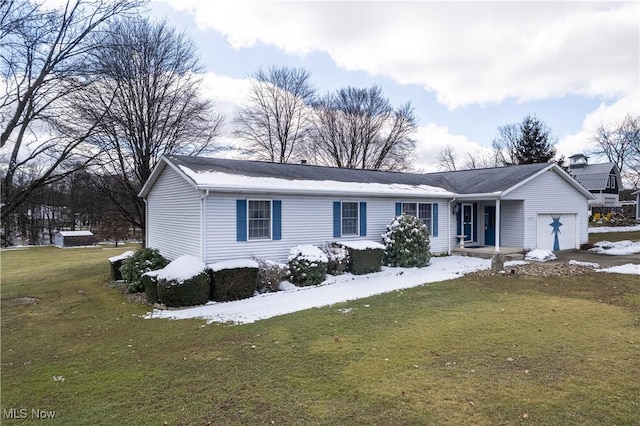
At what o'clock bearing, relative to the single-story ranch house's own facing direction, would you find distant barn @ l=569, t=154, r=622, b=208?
The distant barn is roughly at 9 o'clock from the single-story ranch house.

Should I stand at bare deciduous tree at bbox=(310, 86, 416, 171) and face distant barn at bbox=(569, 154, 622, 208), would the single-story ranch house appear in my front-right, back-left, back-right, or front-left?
back-right

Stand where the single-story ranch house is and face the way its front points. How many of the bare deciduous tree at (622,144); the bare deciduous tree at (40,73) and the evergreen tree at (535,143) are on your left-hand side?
2

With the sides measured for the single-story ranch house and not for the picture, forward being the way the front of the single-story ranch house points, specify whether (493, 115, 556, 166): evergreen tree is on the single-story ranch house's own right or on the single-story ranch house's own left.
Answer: on the single-story ranch house's own left

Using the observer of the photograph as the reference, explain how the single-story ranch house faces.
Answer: facing the viewer and to the right of the viewer

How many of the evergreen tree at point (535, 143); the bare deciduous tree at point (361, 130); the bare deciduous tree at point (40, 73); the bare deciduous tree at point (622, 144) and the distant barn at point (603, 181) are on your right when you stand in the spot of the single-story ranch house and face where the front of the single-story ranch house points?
1

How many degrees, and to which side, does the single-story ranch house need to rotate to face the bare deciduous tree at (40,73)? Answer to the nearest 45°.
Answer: approximately 90° to its right

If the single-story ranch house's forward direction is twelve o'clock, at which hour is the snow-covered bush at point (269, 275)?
The snow-covered bush is roughly at 2 o'clock from the single-story ranch house.

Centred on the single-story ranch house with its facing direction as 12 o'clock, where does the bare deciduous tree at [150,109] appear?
The bare deciduous tree is roughly at 5 o'clock from the single-story ranch house.

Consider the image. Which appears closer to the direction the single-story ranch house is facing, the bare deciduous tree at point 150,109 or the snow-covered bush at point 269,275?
the snow-covered bush

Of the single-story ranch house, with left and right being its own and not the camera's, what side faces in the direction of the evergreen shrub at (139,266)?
right

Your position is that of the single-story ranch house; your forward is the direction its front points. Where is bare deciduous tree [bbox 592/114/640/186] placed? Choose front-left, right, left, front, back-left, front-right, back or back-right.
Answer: left
